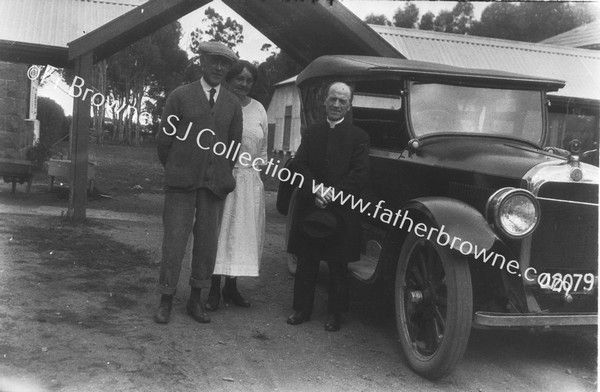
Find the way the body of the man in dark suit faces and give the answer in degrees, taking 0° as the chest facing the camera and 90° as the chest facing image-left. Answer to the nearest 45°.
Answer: approximately 0°

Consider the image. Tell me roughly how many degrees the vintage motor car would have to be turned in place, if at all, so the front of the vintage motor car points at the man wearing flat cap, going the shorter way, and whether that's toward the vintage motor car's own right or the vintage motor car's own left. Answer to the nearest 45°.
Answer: approximately 135° to the vintage motor car's own right

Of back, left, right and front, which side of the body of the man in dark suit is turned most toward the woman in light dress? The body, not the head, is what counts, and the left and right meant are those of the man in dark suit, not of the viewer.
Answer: right

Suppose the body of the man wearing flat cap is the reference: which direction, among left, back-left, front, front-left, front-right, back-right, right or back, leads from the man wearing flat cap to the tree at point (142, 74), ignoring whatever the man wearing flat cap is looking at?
back-left

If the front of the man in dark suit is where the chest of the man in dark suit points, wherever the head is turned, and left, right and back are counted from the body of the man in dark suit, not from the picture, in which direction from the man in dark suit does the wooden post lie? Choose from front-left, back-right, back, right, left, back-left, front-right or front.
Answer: back-right

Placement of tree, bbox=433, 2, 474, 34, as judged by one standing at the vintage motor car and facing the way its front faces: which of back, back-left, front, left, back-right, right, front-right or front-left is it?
back-left

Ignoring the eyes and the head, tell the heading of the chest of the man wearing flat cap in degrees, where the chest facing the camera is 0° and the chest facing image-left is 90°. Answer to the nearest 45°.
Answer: approximately 315°
